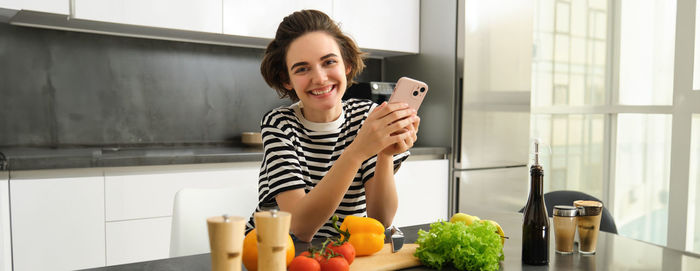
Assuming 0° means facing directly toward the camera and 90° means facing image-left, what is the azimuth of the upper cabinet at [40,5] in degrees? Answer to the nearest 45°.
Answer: approximately 315°

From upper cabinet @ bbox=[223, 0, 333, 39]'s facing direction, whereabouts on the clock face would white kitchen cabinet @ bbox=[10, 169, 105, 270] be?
The white kitchen cabinet is roughly at 3 o'clock from the upper cabinet.

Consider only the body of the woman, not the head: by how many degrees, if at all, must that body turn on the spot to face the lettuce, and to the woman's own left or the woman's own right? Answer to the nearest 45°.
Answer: approximately 45° to the woman's own left

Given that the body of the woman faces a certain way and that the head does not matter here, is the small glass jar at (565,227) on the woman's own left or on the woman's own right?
on the woman's own left

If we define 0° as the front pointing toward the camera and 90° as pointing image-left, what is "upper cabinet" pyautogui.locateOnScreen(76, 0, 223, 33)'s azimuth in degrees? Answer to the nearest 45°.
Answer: approximately 315°
